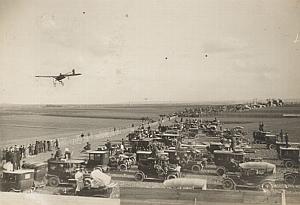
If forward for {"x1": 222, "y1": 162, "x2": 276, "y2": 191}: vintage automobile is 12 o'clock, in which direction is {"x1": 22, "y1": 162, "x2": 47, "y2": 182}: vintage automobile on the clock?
{"x1": 22, "y1": 162, "x2": 47, "y2": 182}: vintage automobile is roughly at 12 o'clock from {"x1": 222, "y1": 162, "x2": 276, "y2": 191}: vintage automobile.

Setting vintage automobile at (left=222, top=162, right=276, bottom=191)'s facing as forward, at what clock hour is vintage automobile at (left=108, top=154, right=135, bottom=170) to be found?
vintage automobile at (left=108, top=154, right=135, bottom=170) is roughly at 12 o'clock from vintage automobile at (left=222, top=162, right=276, bottom=191).

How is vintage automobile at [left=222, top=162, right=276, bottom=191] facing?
to the viewer's left

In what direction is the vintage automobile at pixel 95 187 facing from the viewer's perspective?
to the viewer's left
